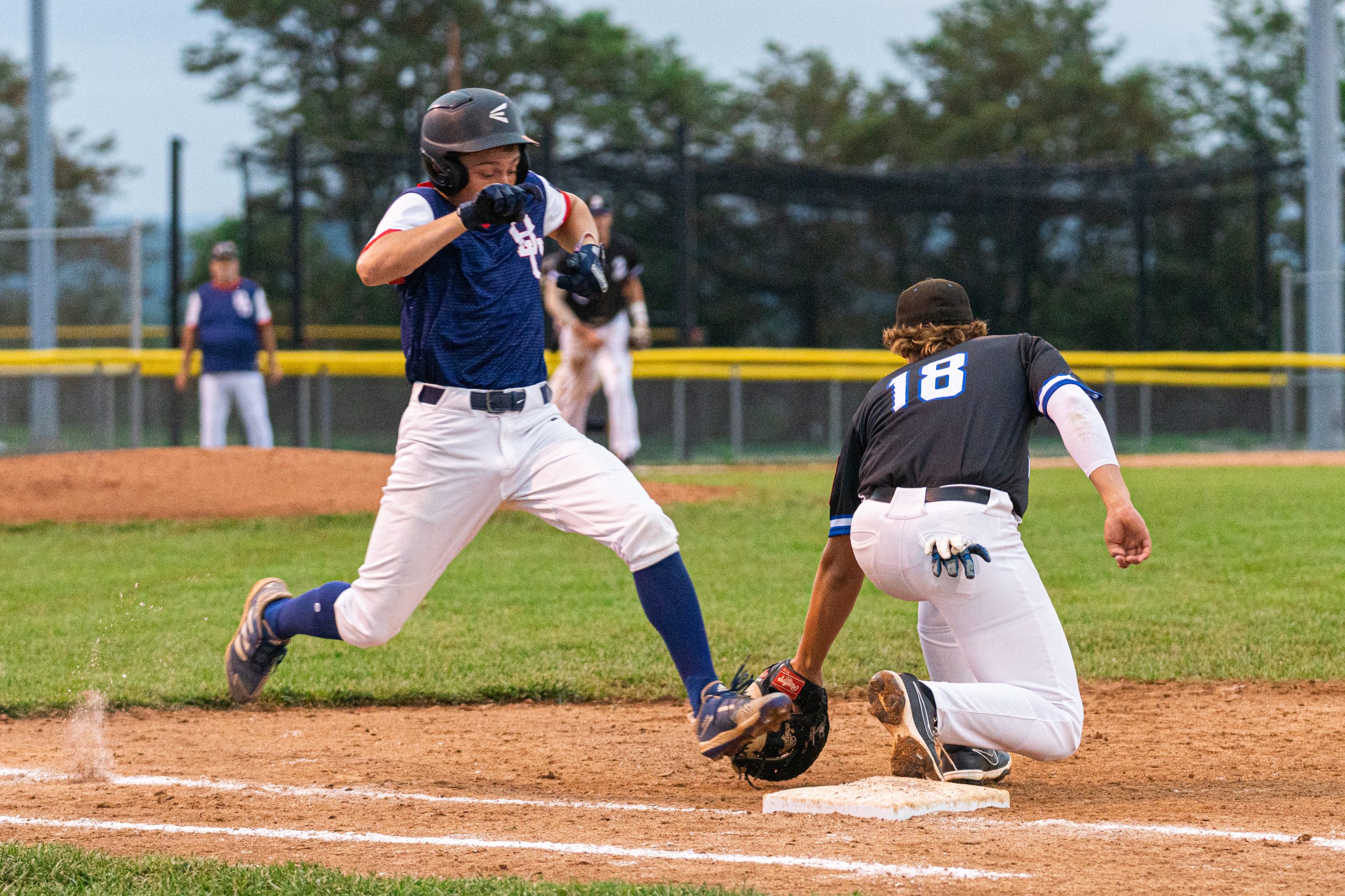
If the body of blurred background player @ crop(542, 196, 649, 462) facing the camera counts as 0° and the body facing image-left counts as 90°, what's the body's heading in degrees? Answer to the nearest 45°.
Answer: approximately 0°

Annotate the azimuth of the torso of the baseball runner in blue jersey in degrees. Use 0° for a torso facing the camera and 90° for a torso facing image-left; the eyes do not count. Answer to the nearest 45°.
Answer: approximately 315°

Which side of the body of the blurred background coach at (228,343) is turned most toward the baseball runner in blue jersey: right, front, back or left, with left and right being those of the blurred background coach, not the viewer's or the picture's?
front

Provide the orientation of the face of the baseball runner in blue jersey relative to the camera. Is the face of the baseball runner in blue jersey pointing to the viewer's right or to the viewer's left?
to the viewer's right

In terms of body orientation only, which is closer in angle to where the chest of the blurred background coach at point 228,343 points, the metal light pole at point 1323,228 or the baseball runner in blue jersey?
the baseball runner in blue jersey

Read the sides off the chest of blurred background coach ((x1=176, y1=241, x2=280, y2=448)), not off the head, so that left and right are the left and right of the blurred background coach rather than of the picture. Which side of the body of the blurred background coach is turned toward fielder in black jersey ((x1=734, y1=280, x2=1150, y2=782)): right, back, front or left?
front

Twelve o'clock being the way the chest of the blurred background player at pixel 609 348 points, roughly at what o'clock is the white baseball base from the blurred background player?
The white baseball base is roughly at 12 o'clock from the blurred background player.

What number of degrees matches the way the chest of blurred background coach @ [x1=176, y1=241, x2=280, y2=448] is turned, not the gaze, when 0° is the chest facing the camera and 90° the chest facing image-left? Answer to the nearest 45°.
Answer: approximately 0°

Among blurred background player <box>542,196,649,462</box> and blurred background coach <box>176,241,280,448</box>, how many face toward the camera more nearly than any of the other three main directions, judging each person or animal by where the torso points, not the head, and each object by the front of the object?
2

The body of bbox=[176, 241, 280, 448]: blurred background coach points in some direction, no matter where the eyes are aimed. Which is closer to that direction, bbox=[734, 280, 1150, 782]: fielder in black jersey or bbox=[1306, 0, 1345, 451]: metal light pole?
the fielder in black jersey

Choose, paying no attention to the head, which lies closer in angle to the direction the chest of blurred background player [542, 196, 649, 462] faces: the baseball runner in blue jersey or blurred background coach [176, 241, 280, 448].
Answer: the baseball runner in blue jersey

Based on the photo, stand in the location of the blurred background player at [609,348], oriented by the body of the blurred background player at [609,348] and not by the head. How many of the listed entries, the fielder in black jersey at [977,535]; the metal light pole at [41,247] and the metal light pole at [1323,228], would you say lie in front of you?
1

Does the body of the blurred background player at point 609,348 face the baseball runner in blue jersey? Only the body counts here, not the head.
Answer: yes

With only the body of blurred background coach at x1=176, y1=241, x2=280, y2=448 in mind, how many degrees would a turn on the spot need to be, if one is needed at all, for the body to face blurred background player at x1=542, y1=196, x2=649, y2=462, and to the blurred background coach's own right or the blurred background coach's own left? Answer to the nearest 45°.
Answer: approximately 90° to the blurred background coach's own left

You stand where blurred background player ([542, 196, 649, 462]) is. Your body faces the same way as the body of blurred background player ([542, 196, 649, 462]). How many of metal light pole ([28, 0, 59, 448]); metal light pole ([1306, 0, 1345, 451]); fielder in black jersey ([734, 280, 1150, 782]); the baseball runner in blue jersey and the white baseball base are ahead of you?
3
